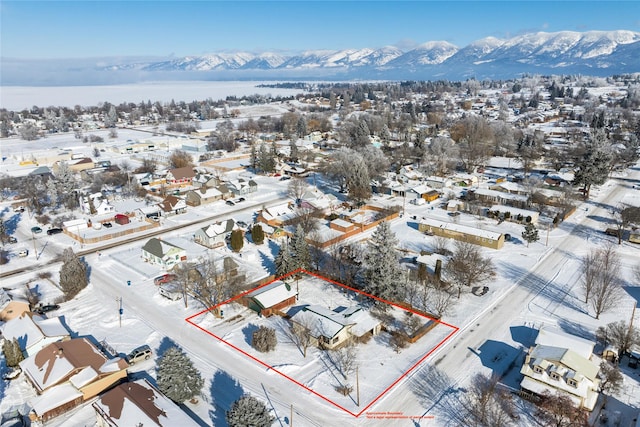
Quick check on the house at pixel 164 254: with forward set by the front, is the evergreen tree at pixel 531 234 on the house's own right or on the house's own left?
on the house's own left

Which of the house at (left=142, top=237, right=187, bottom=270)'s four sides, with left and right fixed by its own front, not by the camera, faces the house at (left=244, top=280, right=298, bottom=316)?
left

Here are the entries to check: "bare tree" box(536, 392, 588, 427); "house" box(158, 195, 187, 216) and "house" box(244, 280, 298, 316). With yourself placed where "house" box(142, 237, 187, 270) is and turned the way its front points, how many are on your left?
2

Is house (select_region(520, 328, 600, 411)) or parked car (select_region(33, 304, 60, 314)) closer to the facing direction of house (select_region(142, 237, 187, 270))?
the parked car

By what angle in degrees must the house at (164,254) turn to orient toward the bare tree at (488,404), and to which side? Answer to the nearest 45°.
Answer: approximately 90° to its left

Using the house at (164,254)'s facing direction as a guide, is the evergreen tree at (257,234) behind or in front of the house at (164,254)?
behind
